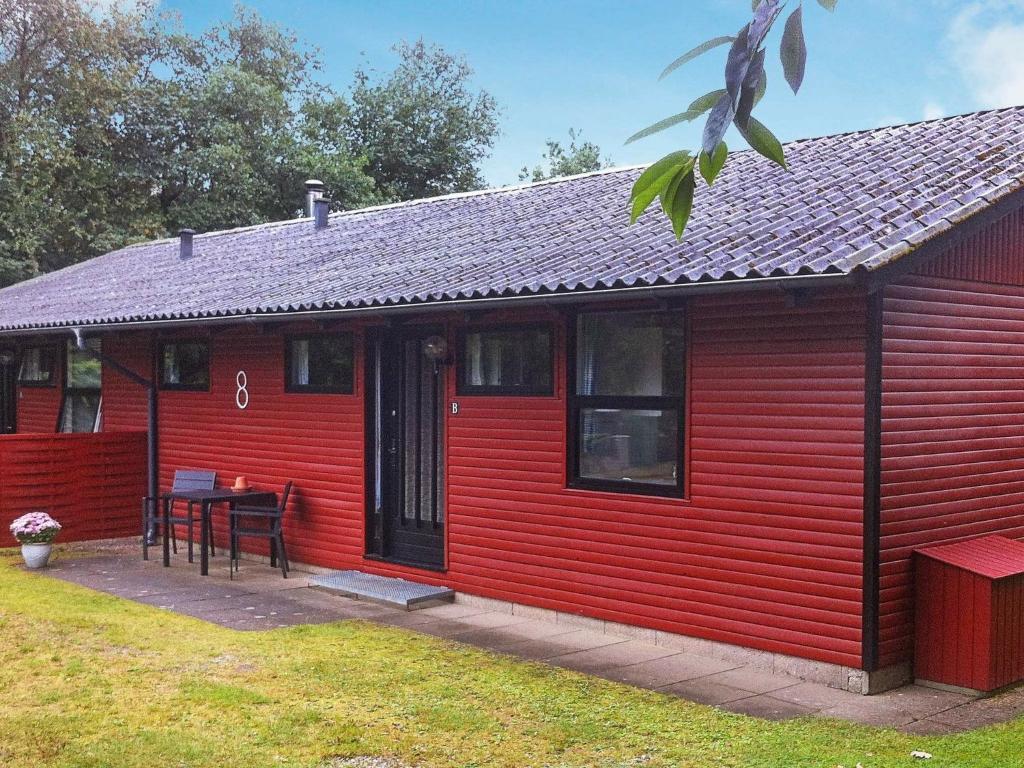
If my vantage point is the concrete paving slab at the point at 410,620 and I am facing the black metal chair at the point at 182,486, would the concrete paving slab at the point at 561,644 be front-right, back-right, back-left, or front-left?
back-right

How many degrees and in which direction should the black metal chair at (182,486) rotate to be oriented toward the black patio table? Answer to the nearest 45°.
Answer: approximately 45° to its left

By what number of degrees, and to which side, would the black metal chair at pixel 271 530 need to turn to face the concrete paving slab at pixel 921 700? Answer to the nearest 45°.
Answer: approximately 135° to its left

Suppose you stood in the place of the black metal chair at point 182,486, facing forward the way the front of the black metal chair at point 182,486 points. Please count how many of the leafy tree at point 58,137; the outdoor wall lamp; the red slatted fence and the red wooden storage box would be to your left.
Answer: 2

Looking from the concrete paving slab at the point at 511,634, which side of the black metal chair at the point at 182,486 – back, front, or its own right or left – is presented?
left

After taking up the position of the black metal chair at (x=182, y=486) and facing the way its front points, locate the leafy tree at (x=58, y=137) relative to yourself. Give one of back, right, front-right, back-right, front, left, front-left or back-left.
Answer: back-right

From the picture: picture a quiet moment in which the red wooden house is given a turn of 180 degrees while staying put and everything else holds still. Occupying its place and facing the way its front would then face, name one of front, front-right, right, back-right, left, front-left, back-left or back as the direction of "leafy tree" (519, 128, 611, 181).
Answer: front-left

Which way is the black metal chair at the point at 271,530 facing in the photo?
to the viewer's left

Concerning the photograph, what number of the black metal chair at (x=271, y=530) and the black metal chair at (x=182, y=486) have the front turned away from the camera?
0

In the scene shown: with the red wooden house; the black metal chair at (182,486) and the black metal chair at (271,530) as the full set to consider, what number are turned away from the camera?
0

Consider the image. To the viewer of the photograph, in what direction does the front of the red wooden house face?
facing the viewer and to the left of the viewer
